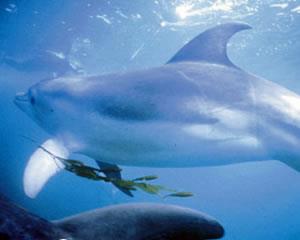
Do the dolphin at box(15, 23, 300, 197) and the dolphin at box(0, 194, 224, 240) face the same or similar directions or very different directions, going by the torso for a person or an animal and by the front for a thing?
very different directions

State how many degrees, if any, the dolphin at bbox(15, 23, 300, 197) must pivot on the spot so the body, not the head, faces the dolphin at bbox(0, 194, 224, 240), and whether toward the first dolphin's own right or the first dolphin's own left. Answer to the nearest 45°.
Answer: approximately 90° to the first dolphin's own left

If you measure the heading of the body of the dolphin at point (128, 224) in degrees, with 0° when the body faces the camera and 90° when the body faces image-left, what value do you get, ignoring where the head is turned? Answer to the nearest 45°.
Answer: approximately 270°

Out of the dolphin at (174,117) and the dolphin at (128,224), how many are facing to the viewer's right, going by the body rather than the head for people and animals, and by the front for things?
1

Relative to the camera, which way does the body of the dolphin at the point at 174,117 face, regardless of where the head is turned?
to the viewer's left
